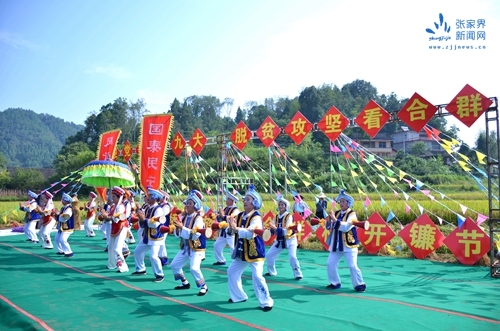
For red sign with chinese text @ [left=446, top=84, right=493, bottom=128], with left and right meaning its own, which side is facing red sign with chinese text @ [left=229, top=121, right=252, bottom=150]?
right

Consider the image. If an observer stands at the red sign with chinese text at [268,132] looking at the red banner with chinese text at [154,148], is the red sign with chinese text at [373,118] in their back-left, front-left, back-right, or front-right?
back-left

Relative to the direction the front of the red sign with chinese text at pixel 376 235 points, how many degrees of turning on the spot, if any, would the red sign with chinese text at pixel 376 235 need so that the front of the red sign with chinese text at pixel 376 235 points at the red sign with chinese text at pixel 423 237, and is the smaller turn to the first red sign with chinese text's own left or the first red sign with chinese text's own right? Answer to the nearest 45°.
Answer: approximately 45° to the first red sign with chinese text's own left

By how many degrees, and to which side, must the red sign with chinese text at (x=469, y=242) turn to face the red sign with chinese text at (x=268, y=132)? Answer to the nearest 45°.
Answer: approximately 90° to its right

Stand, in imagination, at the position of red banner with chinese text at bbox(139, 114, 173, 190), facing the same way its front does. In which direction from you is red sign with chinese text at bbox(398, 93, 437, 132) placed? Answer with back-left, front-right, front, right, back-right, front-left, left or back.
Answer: front-left

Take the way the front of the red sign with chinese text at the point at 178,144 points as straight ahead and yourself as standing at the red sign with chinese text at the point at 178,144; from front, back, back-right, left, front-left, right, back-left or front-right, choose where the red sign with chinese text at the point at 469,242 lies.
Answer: left

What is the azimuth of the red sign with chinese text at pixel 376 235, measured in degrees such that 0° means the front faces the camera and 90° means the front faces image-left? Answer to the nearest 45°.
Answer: approximately 0°

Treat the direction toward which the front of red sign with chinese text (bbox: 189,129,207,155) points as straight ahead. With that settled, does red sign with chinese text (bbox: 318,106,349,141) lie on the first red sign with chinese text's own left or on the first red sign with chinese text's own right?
on the first red sign with chinese text's own left

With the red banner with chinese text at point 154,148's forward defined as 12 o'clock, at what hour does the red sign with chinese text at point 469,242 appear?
The red sign with chinese text is roughly at 10 o'clock from the red banner with chinese text.

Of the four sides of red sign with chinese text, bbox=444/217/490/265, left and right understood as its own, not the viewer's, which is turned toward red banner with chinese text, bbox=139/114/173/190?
right

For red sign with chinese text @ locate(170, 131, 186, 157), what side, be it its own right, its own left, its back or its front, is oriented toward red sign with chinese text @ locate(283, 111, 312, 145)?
left

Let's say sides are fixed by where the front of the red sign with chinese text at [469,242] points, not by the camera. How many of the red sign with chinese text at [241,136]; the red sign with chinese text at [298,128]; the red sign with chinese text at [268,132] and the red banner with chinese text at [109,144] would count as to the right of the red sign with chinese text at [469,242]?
4

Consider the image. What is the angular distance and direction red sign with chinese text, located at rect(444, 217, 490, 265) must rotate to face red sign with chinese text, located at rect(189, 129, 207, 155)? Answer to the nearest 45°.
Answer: approximately 90° to its right
